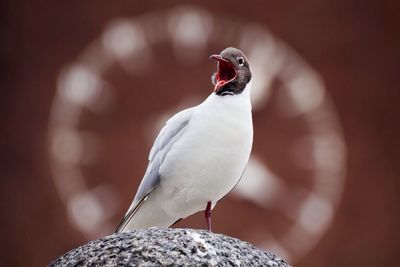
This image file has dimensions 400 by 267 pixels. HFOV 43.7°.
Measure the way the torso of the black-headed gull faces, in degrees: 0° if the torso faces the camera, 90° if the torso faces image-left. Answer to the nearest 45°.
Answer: approximately 315°
